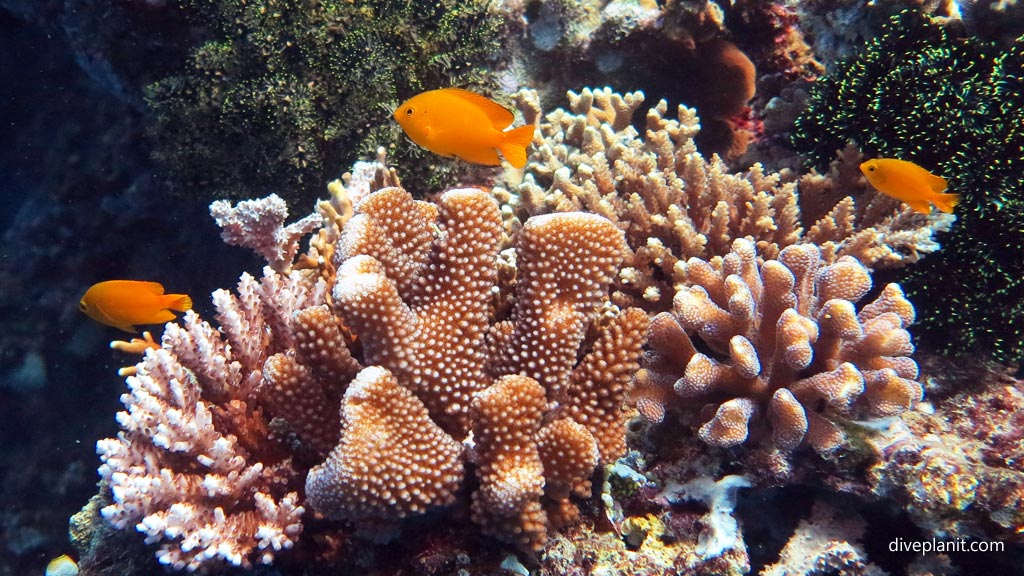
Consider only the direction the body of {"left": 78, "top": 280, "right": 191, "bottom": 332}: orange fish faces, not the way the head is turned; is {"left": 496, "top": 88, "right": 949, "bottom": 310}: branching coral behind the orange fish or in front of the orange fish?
behind

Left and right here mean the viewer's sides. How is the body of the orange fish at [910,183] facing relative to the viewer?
facing to the left of the viewer

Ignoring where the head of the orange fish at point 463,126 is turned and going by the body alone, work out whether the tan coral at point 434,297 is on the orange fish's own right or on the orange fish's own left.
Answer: on the orange fish's own left

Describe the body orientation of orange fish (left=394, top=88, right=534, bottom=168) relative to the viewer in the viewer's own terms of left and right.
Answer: facing to the left of the viewer

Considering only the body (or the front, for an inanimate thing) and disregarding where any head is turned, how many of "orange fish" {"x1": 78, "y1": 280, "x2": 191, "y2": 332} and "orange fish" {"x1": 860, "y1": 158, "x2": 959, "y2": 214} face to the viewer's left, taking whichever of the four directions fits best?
2

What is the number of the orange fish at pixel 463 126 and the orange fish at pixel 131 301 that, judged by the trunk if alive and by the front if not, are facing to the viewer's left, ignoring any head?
2

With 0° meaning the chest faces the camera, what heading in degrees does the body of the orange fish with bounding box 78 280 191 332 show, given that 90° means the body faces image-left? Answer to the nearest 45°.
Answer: approximately 90°

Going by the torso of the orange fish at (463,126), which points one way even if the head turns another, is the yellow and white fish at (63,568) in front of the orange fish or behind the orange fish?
in front

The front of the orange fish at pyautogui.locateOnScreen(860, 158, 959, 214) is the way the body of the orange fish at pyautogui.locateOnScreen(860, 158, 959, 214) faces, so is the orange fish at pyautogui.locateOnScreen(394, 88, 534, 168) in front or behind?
in front
